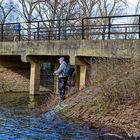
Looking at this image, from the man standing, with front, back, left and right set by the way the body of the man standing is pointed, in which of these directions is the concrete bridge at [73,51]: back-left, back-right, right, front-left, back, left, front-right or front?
right

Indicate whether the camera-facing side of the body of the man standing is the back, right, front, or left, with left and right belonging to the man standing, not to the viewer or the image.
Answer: left
